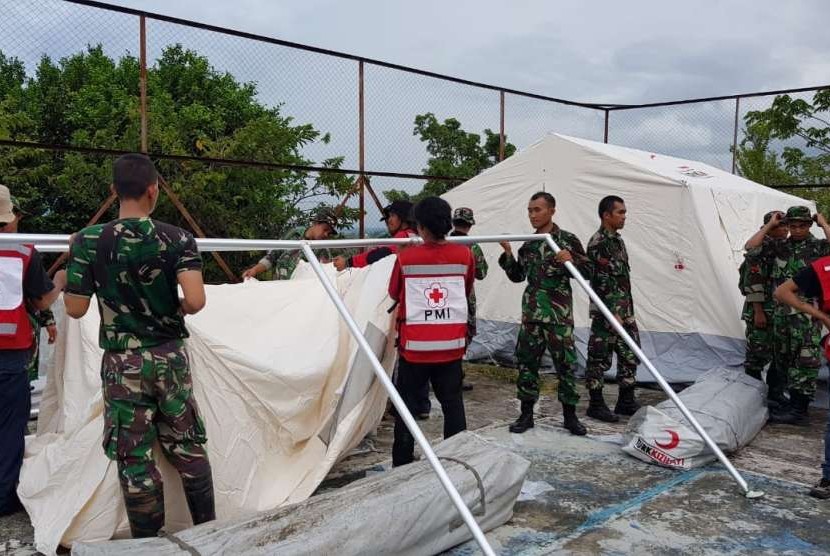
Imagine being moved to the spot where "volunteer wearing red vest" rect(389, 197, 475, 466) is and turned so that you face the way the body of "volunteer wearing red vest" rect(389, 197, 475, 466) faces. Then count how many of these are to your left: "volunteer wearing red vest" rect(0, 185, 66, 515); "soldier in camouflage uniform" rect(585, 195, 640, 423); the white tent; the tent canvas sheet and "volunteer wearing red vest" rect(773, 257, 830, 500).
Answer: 2

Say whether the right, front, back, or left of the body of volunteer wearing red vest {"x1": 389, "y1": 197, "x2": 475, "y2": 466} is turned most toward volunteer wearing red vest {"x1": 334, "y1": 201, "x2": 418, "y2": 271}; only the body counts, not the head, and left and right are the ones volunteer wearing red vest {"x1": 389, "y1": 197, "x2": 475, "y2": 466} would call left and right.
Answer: front

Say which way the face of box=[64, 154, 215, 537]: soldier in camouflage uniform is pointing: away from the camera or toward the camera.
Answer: away from the camera

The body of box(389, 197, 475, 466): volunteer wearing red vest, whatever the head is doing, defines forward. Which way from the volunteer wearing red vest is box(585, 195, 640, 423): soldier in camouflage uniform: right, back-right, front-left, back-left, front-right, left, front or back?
front-right

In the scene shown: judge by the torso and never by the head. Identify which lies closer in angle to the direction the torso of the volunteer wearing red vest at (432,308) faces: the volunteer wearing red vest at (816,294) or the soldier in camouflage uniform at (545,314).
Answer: the soldier in camouflage uniform

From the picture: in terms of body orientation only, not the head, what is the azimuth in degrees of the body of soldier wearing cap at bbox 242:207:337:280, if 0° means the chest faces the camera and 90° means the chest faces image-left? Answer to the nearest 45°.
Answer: approximately 315°

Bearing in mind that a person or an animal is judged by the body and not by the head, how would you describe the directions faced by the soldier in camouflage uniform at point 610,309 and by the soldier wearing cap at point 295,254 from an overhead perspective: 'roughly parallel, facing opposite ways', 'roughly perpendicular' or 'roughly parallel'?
roughly parallel

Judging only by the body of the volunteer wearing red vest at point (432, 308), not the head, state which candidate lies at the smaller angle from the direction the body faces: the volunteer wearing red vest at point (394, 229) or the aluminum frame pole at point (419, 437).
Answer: the volunteer wearing red vest

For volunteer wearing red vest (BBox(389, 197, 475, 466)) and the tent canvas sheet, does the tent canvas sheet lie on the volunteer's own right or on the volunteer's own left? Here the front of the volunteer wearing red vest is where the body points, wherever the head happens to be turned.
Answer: on the volunteer's own left

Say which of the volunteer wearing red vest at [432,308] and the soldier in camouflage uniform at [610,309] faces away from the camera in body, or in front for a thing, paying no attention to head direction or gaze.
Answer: the volunteer wearing red vest

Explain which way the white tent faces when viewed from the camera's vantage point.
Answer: facing the viewer and to the left of the viewer

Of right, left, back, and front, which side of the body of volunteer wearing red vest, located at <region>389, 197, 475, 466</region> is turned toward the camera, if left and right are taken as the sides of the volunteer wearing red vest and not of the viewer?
back
